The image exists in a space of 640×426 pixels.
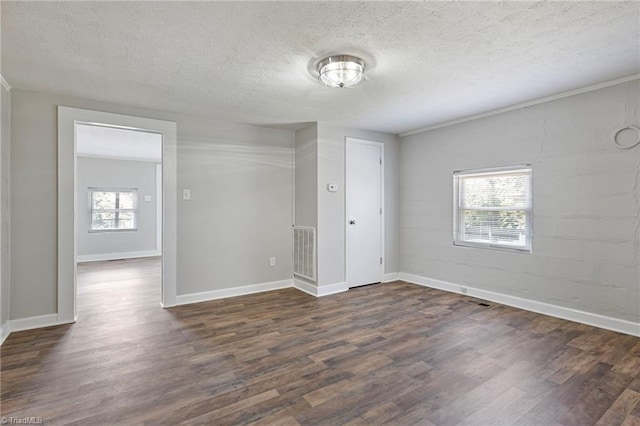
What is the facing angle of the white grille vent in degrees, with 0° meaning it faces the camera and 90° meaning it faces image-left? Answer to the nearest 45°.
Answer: approximately 45°

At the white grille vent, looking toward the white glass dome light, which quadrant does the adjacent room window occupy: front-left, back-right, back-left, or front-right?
back-right

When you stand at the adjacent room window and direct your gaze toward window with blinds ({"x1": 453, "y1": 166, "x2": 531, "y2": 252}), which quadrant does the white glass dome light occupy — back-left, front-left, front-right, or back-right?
front-right

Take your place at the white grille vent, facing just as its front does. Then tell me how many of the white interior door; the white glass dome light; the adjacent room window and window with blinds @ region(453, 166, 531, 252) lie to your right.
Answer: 1

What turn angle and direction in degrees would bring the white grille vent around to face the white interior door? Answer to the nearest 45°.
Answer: approximately 135° to its left

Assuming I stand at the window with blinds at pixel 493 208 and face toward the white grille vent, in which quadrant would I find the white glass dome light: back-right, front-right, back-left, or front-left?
front-left

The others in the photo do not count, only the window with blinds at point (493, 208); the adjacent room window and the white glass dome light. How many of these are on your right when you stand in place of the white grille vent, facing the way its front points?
1

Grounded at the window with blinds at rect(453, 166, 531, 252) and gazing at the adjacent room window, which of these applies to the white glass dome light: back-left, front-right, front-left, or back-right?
front-left

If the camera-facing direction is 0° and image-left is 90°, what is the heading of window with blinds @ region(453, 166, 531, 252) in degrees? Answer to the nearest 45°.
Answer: approximately 45°

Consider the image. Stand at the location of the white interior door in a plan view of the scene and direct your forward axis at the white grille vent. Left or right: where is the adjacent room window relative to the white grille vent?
right

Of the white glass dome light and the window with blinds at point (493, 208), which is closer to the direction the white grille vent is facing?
the white glass dome light

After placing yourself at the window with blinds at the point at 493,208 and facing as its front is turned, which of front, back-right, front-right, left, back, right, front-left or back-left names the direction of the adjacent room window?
front-right

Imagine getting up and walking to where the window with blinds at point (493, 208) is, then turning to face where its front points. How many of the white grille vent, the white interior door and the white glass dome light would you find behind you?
0

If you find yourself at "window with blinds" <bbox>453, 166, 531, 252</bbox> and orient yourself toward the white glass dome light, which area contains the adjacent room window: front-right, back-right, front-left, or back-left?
front-right

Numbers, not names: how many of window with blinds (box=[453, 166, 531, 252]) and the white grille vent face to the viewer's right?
0

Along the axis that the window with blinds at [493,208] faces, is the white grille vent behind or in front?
in front
